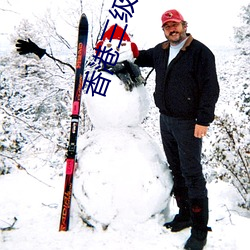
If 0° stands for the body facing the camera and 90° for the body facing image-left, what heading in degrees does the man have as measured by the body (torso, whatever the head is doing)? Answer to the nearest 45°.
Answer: approximately 45°

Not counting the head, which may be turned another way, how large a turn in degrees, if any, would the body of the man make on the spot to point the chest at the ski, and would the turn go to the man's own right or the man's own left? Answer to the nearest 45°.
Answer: approximately 45° to the man's own right
